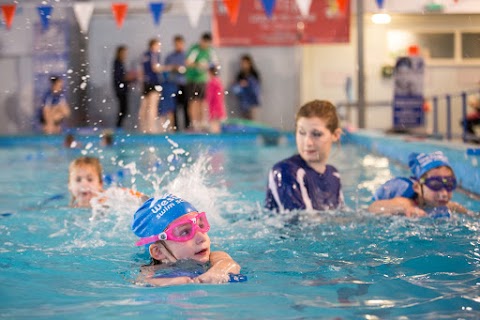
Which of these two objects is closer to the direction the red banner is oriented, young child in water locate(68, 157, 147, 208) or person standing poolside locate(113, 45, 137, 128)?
the young child in water

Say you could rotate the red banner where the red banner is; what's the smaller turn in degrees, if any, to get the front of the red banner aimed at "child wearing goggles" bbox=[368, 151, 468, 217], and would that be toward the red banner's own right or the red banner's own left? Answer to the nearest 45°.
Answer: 0° — it already faces them

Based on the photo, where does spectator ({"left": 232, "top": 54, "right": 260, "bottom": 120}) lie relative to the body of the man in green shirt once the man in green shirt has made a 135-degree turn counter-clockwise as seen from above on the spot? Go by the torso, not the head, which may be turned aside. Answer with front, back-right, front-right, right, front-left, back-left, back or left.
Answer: front-right

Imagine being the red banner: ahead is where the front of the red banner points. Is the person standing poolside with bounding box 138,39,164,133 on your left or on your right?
on your right

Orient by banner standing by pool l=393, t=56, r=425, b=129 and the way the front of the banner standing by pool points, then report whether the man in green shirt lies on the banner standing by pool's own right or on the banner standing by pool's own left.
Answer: on the banner standing by pool's own right
